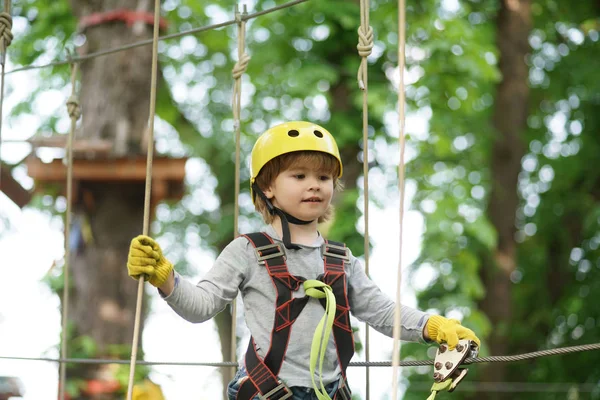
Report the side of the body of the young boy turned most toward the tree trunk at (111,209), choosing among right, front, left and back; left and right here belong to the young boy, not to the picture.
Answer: back

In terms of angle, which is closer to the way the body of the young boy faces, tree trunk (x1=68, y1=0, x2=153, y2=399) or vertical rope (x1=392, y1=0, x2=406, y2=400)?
the vertical rope

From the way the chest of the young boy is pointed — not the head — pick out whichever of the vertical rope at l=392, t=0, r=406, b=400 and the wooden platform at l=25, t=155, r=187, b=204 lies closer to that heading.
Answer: the vertical rope

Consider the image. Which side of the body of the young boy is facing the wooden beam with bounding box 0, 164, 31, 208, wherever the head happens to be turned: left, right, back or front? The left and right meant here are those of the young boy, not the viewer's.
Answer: back

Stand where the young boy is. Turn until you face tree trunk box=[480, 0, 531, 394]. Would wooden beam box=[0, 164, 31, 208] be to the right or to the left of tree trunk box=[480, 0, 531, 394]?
left

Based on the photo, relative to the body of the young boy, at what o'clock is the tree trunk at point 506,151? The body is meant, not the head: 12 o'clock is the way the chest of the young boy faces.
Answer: The tree trunk is roughly at 8 o'clock from the young boy.

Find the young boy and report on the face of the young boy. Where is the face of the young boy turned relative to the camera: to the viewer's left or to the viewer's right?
to the viewer's right

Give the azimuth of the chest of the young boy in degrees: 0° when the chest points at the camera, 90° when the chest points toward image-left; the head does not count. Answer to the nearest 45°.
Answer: approximately 315°

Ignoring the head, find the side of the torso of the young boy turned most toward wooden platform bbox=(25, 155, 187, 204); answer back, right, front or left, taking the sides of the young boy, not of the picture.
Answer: back
